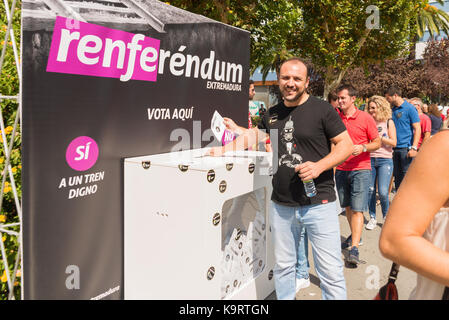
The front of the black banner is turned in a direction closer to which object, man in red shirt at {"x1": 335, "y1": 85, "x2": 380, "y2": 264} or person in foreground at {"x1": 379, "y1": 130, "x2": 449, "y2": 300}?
the person in foreground

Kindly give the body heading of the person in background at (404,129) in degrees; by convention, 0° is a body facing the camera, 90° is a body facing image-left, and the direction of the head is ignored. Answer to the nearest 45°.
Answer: approximately 45°

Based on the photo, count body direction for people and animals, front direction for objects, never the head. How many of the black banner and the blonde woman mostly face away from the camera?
0

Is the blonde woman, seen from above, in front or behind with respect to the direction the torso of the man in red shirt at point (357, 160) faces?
behind

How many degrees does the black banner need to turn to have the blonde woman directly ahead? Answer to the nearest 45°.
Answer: approximately 90° to its left

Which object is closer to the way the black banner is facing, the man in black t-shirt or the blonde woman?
the man in black t-shirt
